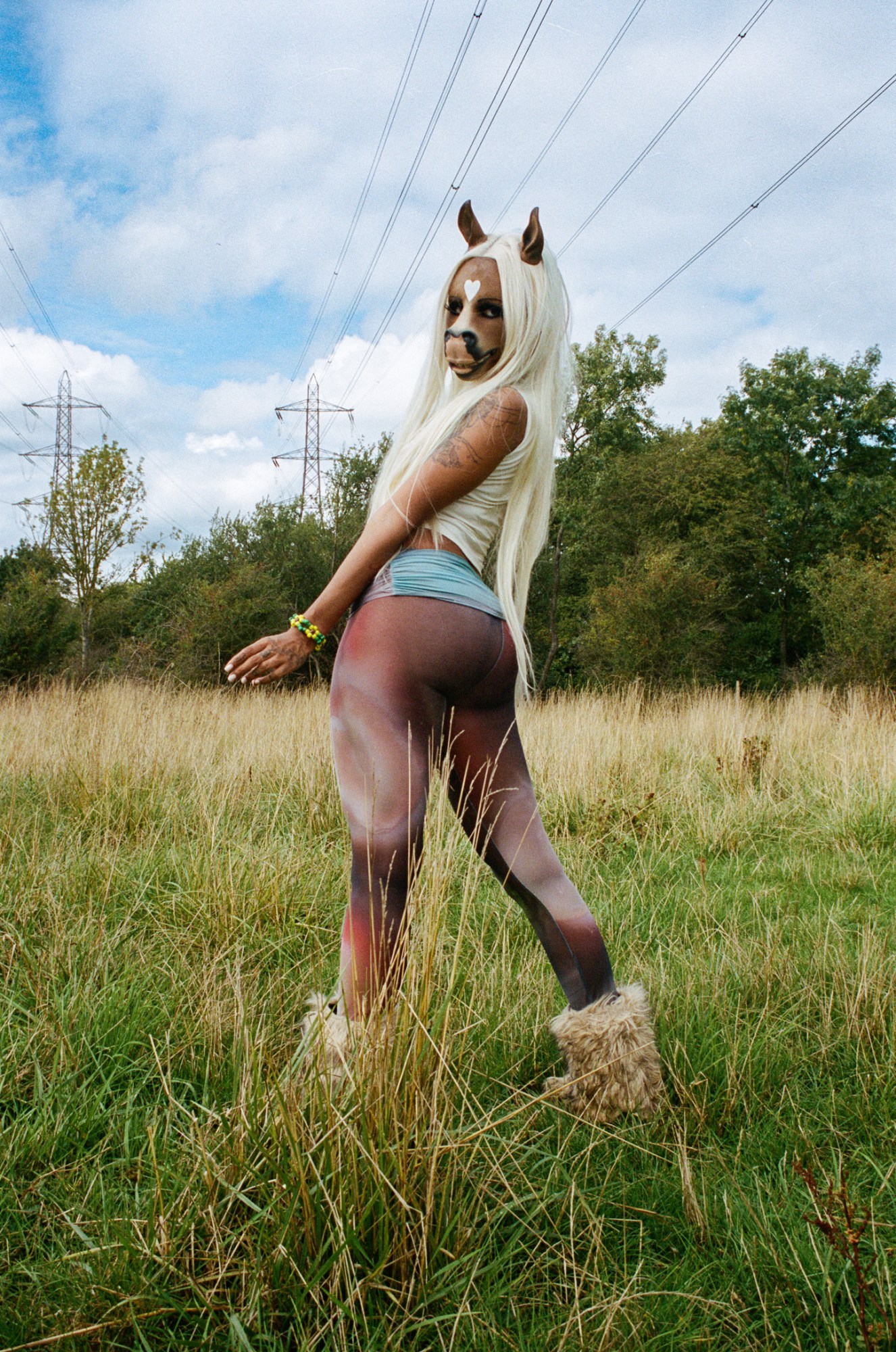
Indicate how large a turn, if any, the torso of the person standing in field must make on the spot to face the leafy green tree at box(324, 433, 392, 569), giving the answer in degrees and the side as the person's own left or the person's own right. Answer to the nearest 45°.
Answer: approximately 45° to the person's own right

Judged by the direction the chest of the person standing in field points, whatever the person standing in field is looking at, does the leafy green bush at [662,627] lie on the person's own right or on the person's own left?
on the person's own right

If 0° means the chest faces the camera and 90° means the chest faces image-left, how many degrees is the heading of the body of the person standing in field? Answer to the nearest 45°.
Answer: approximately 135°

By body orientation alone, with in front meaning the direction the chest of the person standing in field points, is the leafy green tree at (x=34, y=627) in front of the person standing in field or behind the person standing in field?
in front

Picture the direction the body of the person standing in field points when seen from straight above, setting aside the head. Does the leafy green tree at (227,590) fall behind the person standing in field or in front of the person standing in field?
in front

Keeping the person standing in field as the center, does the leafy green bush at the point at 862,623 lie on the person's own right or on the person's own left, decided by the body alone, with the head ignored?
on the person's own right

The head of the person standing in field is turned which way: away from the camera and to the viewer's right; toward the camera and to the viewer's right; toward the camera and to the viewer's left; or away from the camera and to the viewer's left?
toward the camera and to the viewer's left
